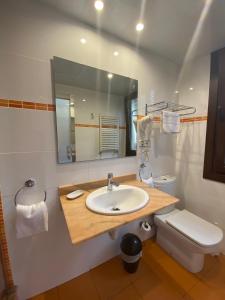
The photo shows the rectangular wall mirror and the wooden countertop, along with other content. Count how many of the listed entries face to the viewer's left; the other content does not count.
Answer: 0

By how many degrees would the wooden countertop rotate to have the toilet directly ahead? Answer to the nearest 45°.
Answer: approximately 90° to its left

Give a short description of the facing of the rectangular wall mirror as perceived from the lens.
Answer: facing the viewer and to the right of the viewer

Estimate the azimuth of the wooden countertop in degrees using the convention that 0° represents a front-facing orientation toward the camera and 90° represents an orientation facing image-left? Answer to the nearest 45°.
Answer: approximately 315°

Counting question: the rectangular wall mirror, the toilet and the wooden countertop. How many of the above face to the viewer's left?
0

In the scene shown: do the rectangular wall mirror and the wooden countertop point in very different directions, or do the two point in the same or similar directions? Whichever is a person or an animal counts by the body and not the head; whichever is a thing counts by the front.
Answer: same or similar directions

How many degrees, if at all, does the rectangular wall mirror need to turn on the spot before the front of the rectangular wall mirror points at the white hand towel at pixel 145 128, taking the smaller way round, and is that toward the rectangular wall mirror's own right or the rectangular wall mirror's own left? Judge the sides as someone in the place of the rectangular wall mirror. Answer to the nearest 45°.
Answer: approximately 45° to the rectangular wall mirror's own left

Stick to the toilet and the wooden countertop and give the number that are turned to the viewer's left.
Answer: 0

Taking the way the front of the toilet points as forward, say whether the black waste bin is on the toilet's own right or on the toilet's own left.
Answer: on the toilet's own right
